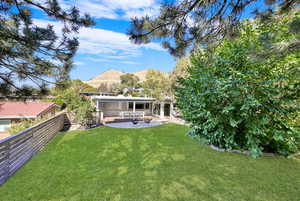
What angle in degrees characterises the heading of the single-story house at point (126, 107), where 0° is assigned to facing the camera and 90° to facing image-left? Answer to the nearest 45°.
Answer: approximately 0°

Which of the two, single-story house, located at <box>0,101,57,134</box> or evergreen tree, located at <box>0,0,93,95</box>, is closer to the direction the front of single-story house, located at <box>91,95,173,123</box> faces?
the evergreen tree

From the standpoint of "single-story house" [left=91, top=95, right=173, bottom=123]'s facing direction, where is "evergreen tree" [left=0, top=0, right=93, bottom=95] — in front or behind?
in front

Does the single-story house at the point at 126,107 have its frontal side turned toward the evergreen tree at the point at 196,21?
yes

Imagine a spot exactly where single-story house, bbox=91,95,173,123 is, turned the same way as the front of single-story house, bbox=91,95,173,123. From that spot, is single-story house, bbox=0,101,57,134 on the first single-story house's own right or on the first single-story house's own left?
on the first single-story house's own right

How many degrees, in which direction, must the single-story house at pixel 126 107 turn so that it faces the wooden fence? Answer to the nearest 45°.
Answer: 0° — it already faces it
